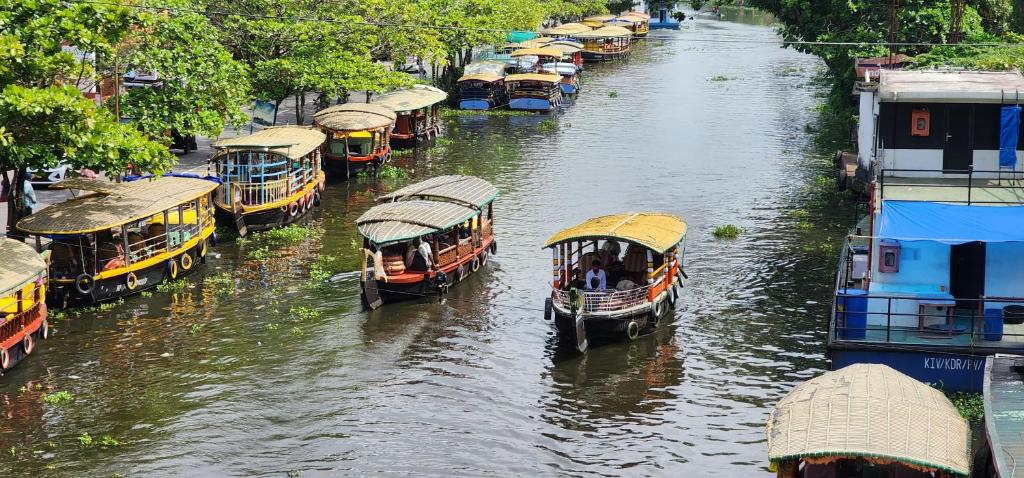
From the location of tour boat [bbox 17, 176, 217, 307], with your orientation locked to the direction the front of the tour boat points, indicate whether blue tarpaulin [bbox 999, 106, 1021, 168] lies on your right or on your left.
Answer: on your left
